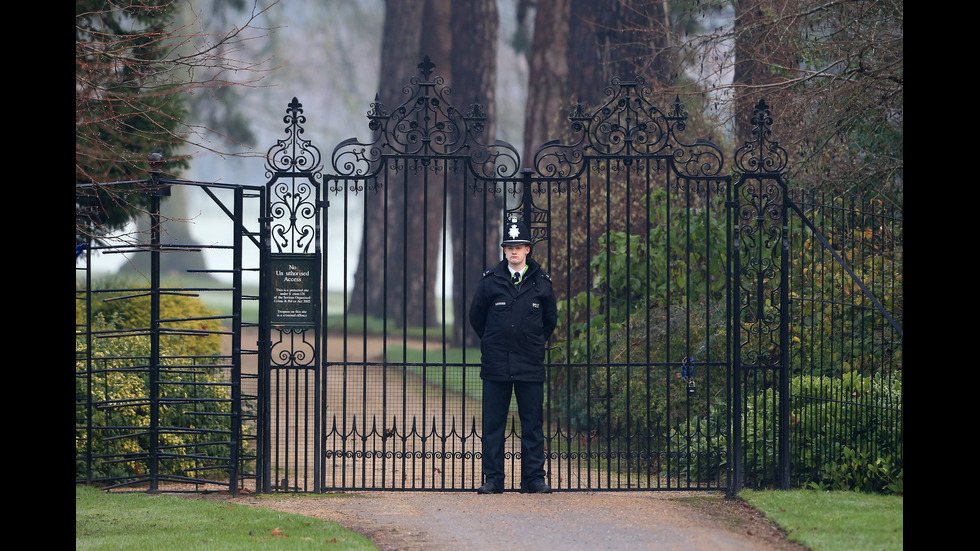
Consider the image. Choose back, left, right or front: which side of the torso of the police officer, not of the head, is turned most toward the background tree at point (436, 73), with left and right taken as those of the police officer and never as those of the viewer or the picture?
back

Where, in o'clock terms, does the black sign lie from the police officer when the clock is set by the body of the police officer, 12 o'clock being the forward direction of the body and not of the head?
The black sign is roughly at 3 o'clock from the police officer.

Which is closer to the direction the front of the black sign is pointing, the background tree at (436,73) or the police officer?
the police officer

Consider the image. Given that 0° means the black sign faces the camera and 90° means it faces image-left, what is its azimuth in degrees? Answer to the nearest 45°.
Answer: approximately 0°

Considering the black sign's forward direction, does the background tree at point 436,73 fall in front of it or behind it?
behind

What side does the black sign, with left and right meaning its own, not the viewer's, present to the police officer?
left

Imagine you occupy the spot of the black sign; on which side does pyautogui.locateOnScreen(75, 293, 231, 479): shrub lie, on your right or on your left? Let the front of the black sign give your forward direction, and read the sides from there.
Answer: on your right

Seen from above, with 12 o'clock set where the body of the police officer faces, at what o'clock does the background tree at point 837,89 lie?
The background tree is roughly at 8 o'clock from the police officer.

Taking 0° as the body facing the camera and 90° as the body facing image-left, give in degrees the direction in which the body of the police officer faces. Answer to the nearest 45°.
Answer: approximately 0°

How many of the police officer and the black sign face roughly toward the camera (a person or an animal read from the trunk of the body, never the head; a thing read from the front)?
2

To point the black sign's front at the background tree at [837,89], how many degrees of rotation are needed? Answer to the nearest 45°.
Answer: approximately 90° to its left
